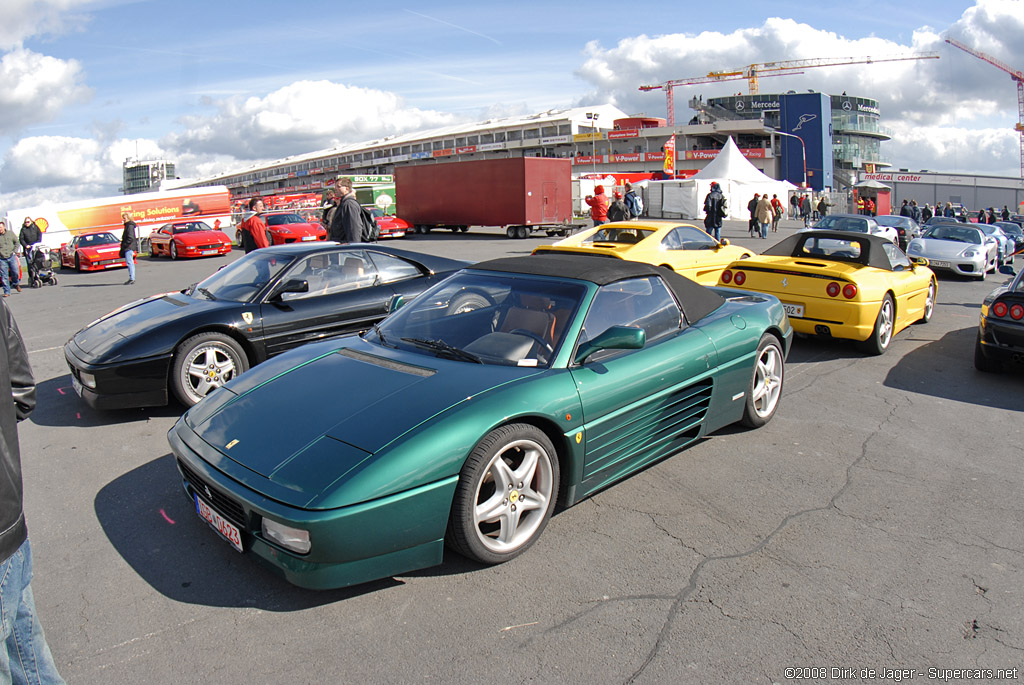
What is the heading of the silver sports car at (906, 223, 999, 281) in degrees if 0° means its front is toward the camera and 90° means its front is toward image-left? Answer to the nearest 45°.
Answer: approximately 45°

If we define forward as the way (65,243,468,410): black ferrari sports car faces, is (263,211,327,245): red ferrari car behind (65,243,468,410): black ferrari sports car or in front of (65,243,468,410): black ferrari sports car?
behind

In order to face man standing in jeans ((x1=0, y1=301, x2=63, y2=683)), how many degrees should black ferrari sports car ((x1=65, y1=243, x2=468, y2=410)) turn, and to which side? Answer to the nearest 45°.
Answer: approximately 45° to its left

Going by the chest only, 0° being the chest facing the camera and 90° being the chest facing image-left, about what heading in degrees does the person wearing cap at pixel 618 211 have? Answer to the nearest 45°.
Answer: approximately 180°

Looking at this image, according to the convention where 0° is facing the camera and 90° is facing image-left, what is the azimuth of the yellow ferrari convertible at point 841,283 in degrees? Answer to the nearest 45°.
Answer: approximately 225°

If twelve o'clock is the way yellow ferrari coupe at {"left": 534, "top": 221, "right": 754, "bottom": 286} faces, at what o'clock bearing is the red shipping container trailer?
The red shipping container trailer is roughly at 10 o'clock from the yellow ferrari coupe.
